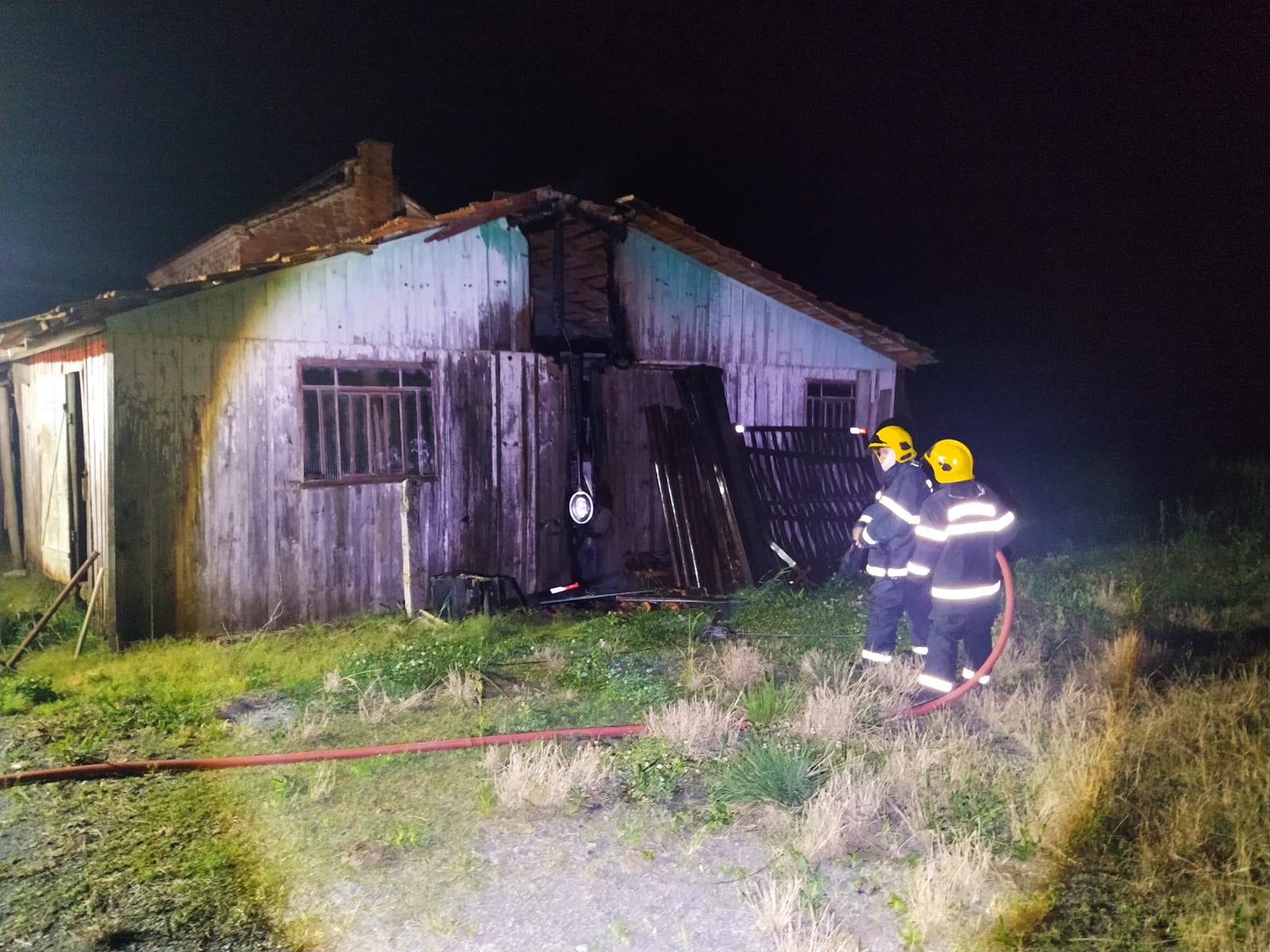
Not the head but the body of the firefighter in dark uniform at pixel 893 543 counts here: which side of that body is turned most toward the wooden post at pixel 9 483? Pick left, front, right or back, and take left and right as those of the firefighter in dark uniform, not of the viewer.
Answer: front

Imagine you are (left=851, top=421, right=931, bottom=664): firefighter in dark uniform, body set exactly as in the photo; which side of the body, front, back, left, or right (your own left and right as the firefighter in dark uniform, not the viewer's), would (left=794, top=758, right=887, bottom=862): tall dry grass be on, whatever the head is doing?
left

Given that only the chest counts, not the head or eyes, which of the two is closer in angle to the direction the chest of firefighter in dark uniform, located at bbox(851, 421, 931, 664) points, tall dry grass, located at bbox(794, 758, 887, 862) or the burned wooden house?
the burned wooden house

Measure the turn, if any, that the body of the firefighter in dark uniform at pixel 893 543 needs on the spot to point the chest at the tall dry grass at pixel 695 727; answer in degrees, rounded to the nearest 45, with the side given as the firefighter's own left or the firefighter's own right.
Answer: approximately 45° to the firefighter's own left

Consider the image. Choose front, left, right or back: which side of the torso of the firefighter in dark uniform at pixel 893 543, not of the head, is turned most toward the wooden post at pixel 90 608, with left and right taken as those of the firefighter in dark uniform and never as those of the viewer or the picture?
front

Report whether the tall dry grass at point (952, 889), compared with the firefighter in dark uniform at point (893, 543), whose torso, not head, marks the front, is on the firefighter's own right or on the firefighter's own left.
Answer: on the firefighter's own left

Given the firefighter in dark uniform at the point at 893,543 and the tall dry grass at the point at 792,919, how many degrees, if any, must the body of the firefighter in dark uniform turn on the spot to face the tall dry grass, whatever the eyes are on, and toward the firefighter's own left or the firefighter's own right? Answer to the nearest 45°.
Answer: approximately 90° to the firefighter's own left

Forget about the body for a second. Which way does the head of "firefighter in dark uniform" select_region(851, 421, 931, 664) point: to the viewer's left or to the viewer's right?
to the viewer's left

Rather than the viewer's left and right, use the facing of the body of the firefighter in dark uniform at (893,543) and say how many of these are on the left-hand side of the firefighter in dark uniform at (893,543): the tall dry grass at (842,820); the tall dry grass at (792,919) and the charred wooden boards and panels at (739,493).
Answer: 2

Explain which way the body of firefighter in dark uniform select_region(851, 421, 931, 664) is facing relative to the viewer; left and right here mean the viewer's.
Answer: facing to the left of the viewer

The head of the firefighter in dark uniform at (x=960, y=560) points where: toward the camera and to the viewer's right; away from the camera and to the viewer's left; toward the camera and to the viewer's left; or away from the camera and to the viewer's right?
away from the camera and to the viewer's left
